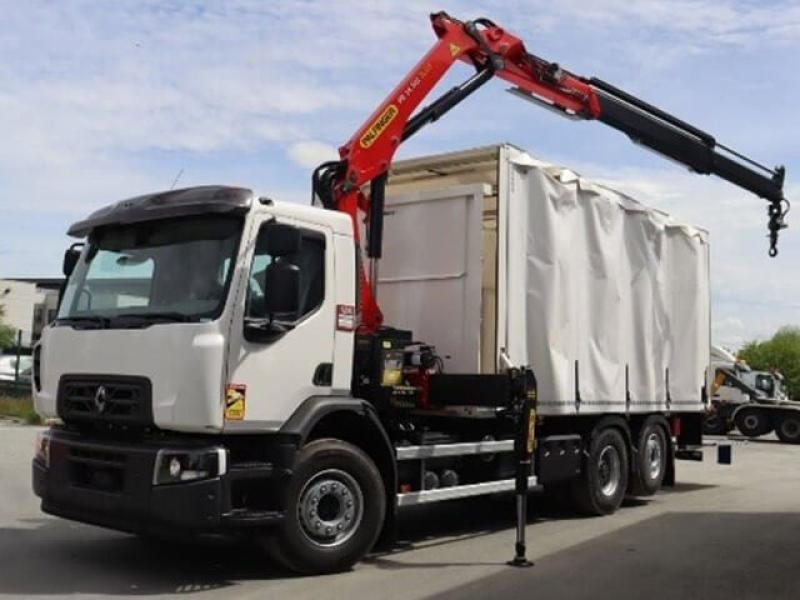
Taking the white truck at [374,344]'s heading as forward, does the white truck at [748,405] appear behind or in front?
behind

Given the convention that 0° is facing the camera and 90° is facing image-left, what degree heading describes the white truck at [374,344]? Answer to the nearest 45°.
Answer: approximately 45°
